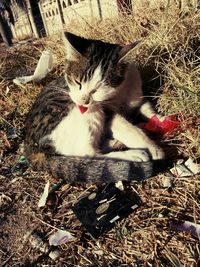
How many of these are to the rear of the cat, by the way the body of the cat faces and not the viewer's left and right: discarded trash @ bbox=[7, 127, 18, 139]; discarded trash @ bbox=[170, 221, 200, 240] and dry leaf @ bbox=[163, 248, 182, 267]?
1

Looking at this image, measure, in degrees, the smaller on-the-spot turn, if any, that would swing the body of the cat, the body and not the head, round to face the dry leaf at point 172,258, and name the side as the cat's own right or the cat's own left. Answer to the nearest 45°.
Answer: approximately 45° to the cat's own right

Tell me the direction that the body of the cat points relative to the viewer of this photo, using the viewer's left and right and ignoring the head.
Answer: facing the viewer and to the right of the viewer

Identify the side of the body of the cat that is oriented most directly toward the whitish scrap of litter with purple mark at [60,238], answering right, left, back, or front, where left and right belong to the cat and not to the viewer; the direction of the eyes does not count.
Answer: right

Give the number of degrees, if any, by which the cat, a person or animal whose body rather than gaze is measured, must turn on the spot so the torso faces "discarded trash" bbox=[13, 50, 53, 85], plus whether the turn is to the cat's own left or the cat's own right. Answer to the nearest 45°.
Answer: approximately 135° to the cat's own left
